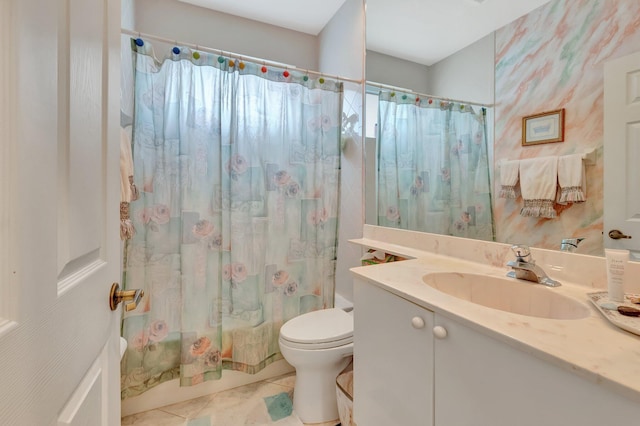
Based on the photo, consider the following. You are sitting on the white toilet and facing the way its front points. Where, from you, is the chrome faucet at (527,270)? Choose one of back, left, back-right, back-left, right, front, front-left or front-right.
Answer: left

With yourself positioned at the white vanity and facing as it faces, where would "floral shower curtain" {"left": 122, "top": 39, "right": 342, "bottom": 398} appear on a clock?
The floral shower curtain is roughly at 2 o'clock from the white vanity.

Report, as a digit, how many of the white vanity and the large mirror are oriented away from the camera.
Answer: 0

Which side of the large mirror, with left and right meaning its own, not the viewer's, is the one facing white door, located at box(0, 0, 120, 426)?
front

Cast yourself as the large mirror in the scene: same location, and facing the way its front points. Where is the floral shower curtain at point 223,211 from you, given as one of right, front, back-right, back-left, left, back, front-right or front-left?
front-right

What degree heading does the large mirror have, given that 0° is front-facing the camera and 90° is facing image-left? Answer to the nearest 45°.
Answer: approximately 45°

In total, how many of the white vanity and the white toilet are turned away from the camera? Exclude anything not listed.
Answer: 0

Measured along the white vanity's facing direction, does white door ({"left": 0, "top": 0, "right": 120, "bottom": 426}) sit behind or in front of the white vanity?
in front

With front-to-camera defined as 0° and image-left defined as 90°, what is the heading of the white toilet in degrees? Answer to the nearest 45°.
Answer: approximately 45°

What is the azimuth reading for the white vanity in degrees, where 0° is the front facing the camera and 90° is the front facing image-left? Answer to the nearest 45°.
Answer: approximately 45°
